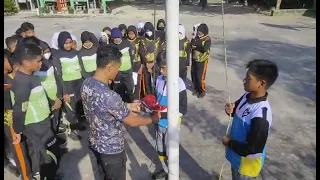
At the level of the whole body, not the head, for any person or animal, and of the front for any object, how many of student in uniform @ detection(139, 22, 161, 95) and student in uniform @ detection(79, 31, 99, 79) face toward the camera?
2

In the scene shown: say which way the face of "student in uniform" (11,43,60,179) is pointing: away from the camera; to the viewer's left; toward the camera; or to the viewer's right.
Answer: to the viewer's right

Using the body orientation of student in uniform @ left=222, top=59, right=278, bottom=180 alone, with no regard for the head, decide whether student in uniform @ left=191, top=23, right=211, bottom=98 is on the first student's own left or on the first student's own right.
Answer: on the first student's own right

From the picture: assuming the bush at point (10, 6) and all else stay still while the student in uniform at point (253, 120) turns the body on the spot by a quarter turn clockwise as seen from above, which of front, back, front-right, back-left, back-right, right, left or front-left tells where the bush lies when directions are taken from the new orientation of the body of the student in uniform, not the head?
front

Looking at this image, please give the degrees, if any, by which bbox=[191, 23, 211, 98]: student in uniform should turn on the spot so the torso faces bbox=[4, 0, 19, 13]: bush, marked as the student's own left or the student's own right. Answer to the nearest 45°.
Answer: approximately 90° to the student's own right

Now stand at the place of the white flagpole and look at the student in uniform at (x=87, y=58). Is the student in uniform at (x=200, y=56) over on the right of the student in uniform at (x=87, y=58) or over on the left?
right

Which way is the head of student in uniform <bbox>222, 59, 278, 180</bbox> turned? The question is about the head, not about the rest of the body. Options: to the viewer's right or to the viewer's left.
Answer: to the viewer's left

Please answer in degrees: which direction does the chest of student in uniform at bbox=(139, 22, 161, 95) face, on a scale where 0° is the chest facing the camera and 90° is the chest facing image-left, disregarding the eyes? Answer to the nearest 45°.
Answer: approximately 0°
